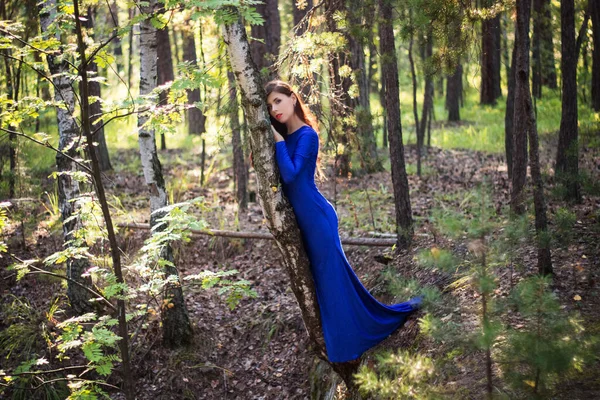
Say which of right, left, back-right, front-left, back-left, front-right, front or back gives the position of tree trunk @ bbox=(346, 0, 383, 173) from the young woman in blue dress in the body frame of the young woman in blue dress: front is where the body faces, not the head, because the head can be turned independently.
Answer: right

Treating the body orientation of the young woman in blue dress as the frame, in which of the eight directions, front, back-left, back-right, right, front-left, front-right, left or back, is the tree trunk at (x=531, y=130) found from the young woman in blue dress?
back

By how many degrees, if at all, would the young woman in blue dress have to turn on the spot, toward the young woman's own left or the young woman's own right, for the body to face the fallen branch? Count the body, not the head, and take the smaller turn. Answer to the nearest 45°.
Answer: approximately 90° to the young woman's own right

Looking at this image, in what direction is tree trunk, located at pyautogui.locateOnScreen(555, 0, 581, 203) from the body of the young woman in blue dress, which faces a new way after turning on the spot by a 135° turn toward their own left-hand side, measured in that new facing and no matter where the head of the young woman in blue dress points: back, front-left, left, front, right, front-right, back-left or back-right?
left

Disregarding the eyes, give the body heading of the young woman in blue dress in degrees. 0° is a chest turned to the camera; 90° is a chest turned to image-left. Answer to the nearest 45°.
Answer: approximately 90°

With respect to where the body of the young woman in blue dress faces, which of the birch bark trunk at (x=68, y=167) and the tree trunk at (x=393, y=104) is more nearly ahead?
the birch bark trunk

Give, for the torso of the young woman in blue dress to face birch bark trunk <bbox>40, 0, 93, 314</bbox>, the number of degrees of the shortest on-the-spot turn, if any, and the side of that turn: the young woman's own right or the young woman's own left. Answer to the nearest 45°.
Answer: approximately 45° to the young woman's own right

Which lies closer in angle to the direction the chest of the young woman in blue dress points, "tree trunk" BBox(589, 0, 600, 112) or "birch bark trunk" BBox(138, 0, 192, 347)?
the birch bark trunk

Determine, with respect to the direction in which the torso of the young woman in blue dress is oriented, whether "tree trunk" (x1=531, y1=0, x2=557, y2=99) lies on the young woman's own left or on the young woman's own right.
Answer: on the young woman's own right
